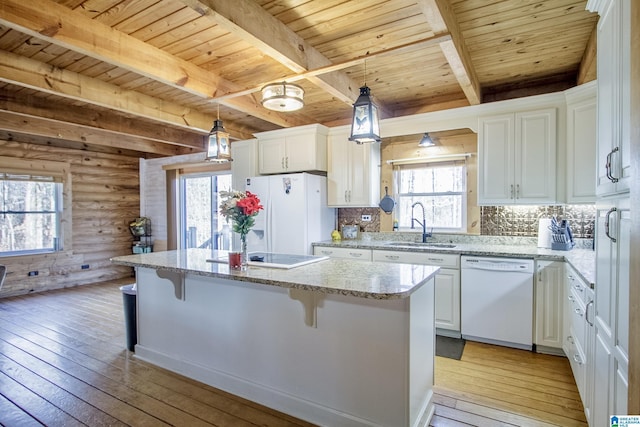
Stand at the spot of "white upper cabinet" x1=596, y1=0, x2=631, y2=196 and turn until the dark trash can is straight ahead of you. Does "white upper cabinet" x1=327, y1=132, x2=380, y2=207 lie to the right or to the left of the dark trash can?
right

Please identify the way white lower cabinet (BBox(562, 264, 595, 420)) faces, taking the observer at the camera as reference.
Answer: facing to the left of the viewer

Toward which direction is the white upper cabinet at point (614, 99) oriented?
to the viewer's left

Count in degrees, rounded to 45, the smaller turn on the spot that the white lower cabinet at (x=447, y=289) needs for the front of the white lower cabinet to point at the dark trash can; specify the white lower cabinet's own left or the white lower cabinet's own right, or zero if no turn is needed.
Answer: approximately 45° to the white lower cabinet's own right

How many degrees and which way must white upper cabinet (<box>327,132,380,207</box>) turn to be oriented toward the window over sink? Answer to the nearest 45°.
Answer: approximately 90° to its left

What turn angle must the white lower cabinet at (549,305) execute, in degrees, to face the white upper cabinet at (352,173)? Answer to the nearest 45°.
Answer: approximately 45° to its right

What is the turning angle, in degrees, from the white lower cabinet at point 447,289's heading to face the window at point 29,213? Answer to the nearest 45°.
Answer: approximately 45° to its right

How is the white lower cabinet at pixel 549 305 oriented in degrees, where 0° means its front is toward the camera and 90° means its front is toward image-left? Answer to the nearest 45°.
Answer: approximately 45°

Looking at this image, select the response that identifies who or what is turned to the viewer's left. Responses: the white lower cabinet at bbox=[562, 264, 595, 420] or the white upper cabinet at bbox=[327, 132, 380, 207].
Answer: the white lower cabinet
